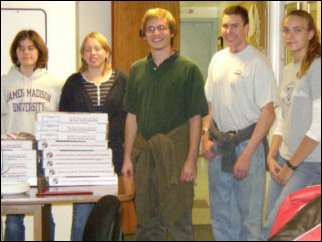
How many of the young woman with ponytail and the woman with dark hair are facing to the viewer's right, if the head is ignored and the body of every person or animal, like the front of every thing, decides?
0

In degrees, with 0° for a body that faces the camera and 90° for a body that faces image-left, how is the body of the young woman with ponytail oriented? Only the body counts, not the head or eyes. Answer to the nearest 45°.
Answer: approximately 45°

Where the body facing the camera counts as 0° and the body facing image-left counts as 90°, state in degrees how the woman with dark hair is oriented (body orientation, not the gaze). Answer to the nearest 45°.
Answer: approximately 0°

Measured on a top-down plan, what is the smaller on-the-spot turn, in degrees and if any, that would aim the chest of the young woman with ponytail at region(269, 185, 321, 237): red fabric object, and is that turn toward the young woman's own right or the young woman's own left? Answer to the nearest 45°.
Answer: approximately 45° to the young woman's own left

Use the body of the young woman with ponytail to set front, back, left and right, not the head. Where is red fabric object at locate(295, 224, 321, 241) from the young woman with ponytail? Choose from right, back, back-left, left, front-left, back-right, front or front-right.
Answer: front-left

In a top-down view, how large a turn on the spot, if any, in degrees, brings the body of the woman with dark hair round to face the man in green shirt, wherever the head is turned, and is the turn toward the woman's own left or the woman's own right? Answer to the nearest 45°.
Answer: approximately 45° to the woman's own left

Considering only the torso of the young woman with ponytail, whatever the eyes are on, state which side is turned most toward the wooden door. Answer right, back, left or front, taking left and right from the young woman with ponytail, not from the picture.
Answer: right

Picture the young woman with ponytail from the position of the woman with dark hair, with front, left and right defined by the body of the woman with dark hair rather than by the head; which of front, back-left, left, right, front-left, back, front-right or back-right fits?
front-left

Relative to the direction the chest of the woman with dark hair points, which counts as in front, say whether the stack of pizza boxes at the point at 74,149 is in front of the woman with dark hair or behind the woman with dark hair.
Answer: in front
